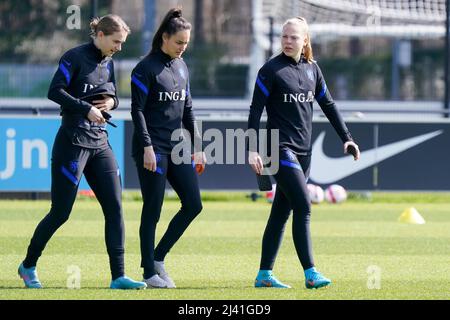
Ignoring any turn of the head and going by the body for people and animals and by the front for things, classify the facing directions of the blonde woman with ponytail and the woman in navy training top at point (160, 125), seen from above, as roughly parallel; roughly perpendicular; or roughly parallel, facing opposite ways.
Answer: roughly parallel

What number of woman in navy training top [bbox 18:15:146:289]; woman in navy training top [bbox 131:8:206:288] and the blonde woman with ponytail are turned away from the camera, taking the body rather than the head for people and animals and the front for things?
0

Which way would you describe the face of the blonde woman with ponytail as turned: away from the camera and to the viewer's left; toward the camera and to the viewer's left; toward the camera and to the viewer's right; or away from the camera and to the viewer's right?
toward the camera and to the viewer's left

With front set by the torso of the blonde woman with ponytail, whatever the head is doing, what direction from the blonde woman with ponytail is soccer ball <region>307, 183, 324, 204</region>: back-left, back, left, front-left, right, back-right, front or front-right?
back-left

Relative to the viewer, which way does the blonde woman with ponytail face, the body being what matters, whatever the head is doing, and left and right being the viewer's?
facing the viewer and to the right of the viewer

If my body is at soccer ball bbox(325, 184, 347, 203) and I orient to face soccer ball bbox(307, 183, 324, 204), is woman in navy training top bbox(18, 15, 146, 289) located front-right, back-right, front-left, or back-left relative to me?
front-left

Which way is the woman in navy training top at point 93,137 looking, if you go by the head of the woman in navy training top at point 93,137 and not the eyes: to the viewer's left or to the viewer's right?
to the viewer's right

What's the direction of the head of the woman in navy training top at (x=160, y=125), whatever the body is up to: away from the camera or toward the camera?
toward the camera

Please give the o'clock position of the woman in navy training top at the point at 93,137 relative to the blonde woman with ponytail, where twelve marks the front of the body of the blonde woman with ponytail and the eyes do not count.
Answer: The woman in navy training top is roughly at 4 o'clock from the blonde woman with ponytail.

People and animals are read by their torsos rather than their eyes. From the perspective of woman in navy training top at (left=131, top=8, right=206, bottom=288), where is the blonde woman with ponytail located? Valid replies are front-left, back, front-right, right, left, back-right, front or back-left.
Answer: front-left

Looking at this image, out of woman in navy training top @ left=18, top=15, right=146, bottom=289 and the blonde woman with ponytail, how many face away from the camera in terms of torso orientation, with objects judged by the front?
0

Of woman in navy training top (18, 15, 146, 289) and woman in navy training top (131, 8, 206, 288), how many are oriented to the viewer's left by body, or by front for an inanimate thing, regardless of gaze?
0

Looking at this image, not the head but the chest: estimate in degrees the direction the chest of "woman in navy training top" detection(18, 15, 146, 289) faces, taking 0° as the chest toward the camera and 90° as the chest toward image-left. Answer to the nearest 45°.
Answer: approximately 315°

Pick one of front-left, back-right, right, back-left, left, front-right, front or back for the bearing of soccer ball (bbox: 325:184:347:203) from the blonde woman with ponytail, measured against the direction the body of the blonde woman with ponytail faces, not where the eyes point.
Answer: back-left
